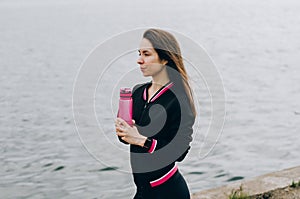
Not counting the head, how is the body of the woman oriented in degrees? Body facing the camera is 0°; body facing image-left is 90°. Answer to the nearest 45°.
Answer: approximately 45°

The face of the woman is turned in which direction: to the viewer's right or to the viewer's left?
to the viewer's left
